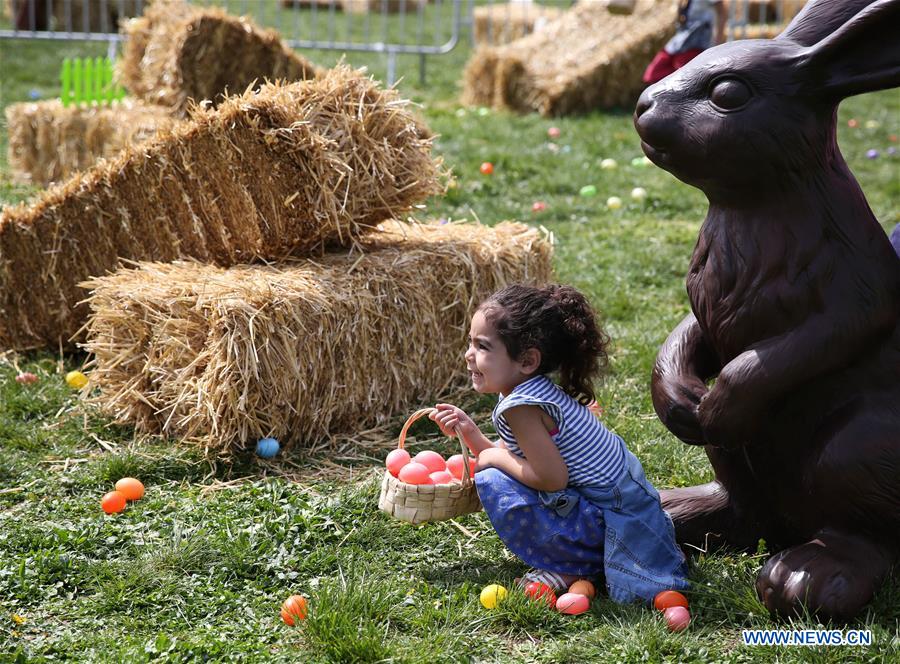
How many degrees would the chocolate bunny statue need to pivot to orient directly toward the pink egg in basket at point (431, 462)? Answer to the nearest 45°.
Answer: approximately 45° to its right

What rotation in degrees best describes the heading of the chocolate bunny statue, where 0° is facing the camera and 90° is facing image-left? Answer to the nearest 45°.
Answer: approximately 45°

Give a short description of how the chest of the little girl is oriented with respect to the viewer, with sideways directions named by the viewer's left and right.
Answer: facing to the left of the viewer

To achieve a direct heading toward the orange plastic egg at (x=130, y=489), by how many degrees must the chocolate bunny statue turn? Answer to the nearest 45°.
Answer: approximately 45° to its right

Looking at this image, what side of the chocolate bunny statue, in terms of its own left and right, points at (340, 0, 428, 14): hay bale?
right

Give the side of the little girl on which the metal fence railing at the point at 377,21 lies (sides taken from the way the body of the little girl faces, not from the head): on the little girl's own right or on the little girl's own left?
on the little girl's own right

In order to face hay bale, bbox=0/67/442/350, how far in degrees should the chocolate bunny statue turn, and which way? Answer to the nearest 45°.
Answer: approximately 90° to its right
